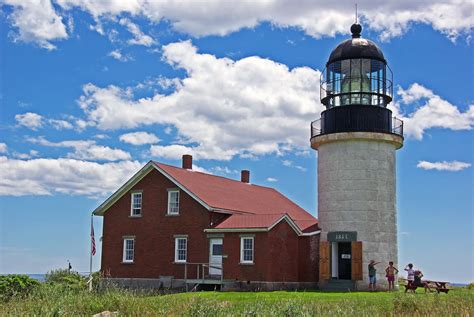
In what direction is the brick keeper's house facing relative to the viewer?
toward the camera

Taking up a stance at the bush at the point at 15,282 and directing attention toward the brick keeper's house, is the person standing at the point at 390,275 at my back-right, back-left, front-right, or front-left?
front-right

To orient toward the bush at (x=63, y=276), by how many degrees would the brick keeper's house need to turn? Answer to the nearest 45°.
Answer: approximately 135° to its right

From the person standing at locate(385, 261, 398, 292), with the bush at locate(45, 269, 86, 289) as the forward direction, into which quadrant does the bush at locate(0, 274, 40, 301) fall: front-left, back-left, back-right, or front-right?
front-left

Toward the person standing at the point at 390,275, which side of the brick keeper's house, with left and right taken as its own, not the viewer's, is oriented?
left

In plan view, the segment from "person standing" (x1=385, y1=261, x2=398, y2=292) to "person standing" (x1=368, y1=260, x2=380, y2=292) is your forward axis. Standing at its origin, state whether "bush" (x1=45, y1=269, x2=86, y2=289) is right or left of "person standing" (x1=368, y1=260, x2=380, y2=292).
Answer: right

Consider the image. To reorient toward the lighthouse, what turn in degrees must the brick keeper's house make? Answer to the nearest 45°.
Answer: approximately 90° to its left
